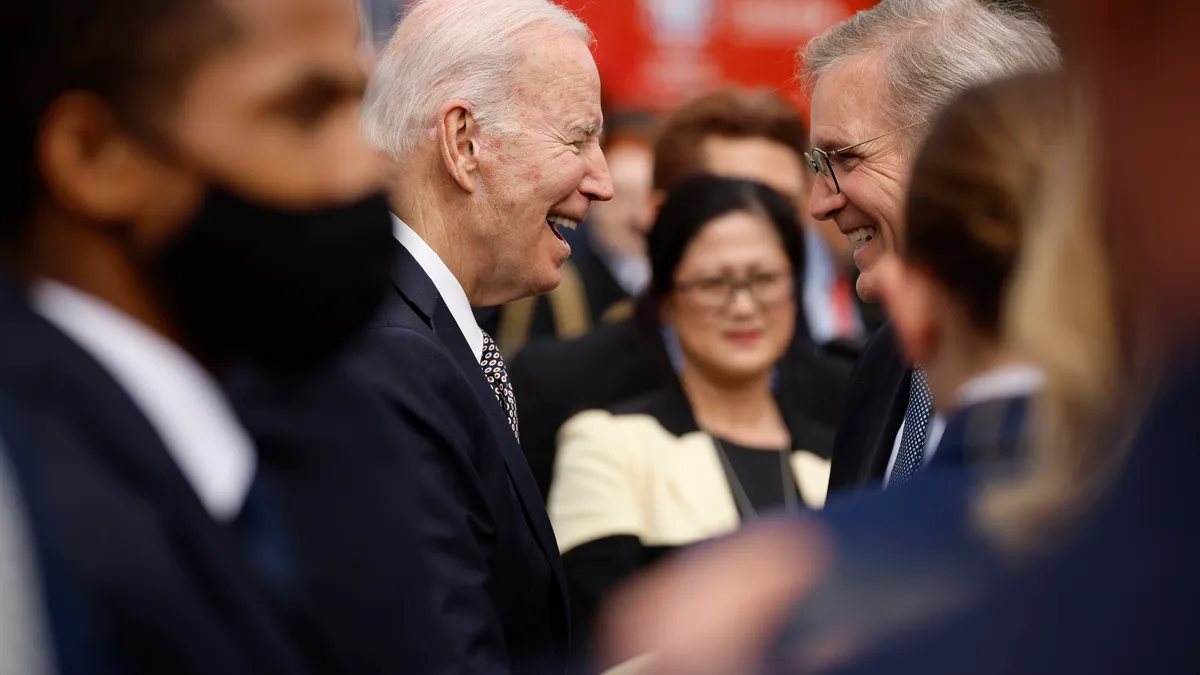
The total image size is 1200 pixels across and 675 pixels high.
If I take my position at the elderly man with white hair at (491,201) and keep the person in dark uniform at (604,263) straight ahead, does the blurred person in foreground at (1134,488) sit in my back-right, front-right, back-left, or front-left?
back-right

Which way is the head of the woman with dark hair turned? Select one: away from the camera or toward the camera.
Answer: toward the camera

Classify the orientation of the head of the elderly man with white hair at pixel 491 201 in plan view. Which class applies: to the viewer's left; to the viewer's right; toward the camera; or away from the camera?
to the viewer's right

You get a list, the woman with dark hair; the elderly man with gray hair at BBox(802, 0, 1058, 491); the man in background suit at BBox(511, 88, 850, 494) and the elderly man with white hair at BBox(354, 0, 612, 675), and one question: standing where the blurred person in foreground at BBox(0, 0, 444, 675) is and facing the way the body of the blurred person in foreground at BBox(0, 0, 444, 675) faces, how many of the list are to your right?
0

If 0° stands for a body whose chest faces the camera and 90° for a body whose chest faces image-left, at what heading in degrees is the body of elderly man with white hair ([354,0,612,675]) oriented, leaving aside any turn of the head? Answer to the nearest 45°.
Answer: approximately 270°

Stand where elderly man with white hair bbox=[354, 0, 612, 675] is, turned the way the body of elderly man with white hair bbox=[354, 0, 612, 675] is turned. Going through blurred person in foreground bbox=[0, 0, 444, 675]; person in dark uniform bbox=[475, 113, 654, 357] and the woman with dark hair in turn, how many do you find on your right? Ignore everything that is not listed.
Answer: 1

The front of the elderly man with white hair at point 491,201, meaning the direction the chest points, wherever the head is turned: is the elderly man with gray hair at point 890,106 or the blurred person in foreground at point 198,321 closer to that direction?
the elderly man with gray hair

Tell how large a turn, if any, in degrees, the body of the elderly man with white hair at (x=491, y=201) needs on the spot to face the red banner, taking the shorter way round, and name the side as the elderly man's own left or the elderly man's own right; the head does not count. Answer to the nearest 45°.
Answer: approximately 90° to the elderly man's own left

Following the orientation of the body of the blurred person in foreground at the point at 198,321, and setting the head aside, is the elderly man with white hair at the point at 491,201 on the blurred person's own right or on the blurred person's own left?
on the blurred person's own left

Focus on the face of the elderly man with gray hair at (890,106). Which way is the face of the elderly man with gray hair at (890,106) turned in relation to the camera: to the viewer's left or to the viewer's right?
to the viewer's left

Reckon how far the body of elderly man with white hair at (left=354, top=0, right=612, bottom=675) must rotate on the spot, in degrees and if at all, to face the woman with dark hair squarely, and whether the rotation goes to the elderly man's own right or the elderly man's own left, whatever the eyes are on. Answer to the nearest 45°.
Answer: approximately 45° to the elderly man's own left

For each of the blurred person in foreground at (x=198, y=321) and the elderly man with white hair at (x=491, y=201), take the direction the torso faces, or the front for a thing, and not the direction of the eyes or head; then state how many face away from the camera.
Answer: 0

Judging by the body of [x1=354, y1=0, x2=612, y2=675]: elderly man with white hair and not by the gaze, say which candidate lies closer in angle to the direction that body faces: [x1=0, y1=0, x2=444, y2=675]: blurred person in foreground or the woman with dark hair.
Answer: the woman with dark hair

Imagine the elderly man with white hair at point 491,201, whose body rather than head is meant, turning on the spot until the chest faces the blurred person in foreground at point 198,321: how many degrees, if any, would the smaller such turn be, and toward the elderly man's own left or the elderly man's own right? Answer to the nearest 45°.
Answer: approximately 90° to the elderly man's own right

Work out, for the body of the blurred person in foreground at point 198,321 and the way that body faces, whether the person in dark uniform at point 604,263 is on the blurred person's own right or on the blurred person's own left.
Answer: on the blurred person's own left

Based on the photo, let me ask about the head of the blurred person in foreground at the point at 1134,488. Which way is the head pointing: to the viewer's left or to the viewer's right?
to the viewer's left

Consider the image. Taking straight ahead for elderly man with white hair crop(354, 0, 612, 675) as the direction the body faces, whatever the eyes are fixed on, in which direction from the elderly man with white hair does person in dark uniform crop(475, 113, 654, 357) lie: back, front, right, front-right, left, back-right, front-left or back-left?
left

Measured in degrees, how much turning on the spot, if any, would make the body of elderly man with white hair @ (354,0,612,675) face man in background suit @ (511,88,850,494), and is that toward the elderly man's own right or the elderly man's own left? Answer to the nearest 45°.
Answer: approximately 90° to the elderly man's own left

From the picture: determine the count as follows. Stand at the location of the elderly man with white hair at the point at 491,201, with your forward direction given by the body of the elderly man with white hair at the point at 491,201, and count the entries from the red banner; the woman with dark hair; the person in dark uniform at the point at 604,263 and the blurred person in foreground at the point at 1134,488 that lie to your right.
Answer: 1
